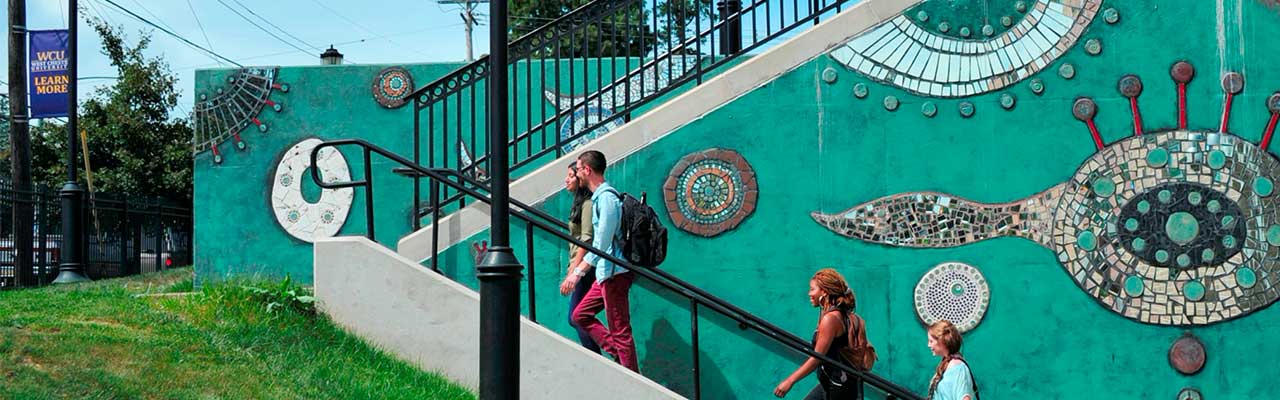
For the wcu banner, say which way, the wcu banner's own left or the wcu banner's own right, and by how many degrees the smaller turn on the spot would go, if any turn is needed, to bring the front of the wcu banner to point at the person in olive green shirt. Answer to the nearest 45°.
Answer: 0° — it already faces them

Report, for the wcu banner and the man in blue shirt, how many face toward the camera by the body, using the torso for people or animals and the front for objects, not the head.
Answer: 1

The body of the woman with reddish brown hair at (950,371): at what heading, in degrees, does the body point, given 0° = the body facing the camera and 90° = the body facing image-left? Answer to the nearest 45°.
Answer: approximately 90°

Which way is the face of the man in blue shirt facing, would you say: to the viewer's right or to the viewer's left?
to the viewer's left

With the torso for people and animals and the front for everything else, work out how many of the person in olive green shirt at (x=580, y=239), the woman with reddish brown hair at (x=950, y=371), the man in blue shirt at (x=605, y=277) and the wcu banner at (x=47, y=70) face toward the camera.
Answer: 1

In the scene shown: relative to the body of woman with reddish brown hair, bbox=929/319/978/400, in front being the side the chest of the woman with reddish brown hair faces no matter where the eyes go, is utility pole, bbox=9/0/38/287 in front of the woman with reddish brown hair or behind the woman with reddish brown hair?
in front

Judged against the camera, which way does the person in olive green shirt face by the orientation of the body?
to the viewer's left

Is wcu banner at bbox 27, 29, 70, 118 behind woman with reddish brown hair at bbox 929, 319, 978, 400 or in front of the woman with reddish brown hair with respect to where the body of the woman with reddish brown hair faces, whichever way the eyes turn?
in front

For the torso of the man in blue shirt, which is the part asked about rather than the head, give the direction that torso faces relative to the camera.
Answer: to the viewer's left

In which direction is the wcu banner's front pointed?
toward the camera

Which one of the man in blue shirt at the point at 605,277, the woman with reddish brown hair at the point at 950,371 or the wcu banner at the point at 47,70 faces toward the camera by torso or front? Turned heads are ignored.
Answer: the wcu banner
